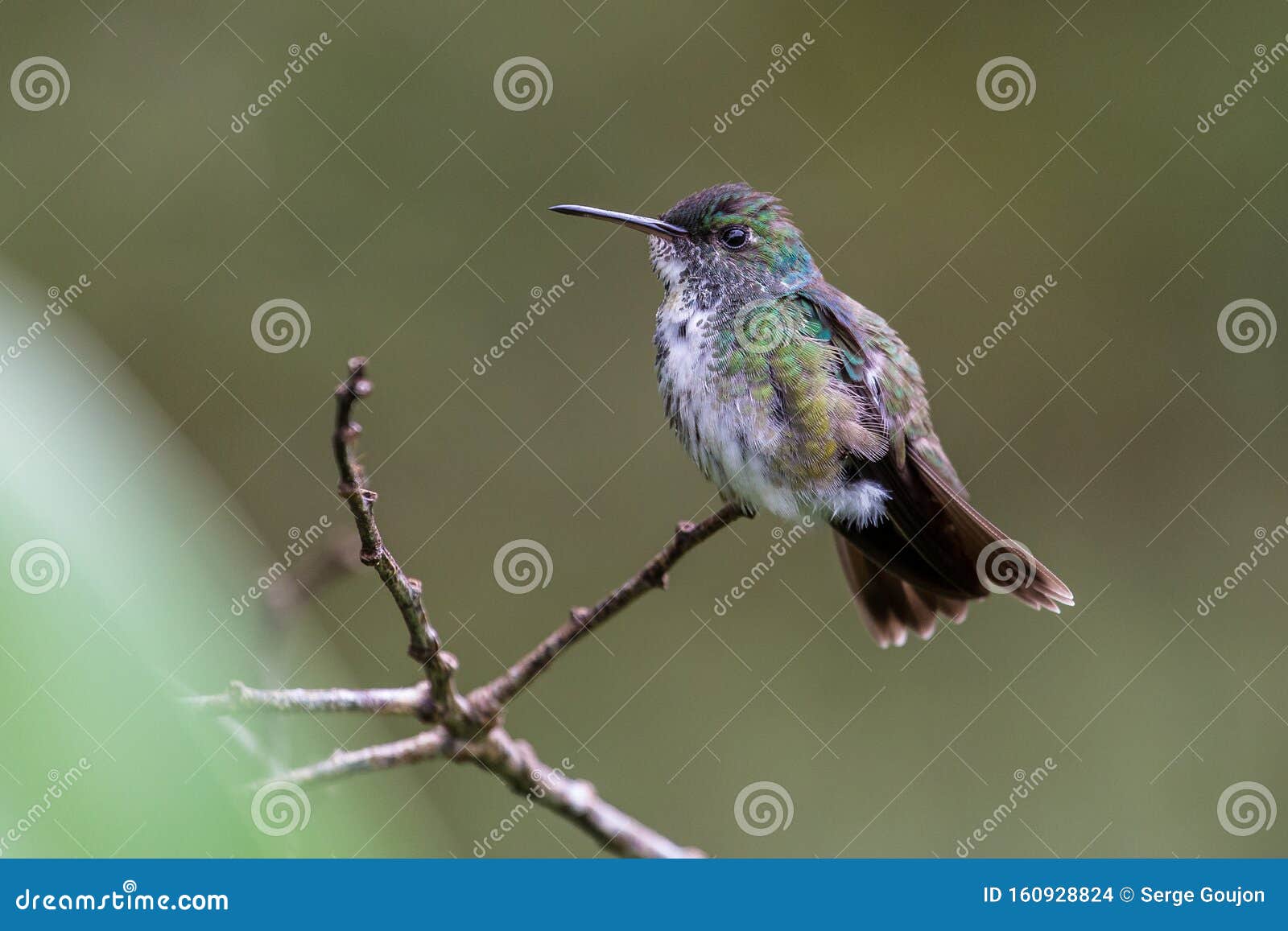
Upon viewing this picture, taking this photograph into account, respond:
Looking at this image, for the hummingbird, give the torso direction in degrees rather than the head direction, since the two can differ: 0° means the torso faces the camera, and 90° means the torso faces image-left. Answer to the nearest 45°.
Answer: approximately 90°
